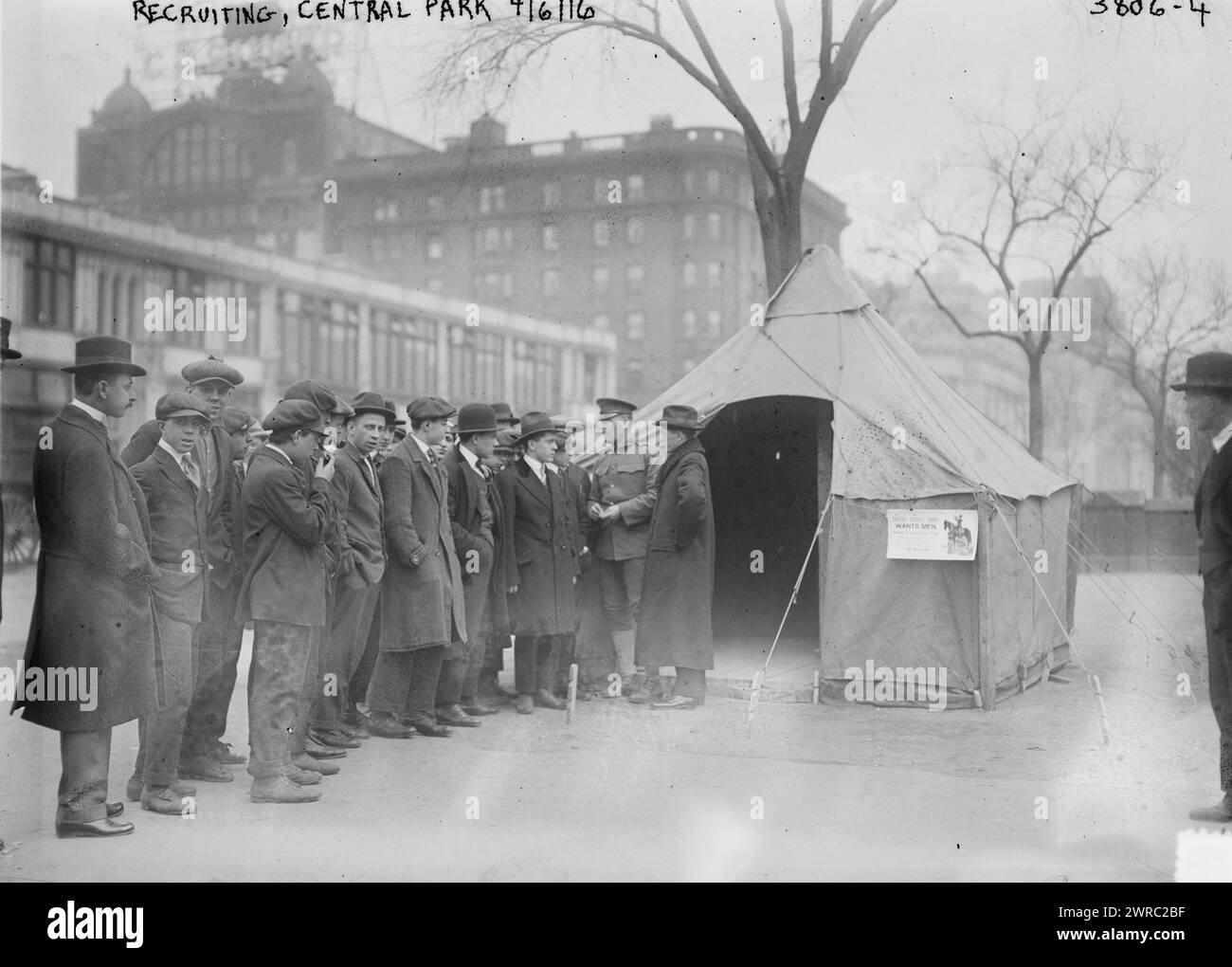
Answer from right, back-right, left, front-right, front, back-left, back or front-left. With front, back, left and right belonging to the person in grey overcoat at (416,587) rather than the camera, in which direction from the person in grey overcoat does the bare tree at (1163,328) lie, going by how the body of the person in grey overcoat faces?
left

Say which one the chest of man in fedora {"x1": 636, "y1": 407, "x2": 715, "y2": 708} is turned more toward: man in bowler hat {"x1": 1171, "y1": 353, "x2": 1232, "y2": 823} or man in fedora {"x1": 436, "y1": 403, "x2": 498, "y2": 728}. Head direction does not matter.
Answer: the man in fedora

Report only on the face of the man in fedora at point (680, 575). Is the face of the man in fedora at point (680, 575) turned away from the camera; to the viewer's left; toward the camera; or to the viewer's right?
to the viewer's left

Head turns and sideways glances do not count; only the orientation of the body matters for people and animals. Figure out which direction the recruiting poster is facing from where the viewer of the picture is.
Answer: facing the viewer

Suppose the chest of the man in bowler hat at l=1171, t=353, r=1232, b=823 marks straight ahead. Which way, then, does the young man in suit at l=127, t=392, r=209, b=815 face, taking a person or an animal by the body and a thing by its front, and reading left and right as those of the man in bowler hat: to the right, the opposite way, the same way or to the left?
the opposite way

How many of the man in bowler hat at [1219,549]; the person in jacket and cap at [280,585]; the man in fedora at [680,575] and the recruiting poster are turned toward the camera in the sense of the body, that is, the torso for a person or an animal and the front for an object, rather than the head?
1

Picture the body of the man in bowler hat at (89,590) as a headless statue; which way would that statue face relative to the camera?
to the viewer's right

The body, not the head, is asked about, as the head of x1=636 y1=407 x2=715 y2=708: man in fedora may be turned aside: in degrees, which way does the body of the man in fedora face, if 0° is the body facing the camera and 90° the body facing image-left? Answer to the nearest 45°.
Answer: approximately 90°

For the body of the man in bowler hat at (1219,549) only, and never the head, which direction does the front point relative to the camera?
to the viewer's left

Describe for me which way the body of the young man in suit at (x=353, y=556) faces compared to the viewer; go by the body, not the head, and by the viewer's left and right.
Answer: facing the viewer and to the right of the viewer

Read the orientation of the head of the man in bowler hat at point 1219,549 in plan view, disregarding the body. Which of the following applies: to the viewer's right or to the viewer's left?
to the viewer's left
